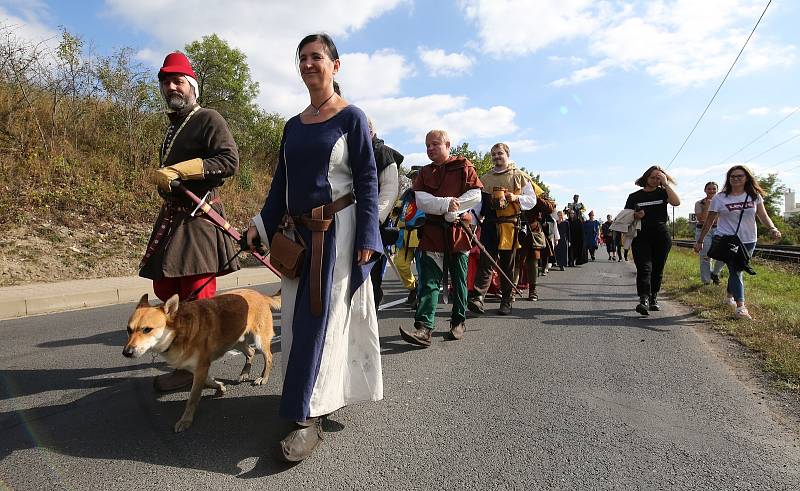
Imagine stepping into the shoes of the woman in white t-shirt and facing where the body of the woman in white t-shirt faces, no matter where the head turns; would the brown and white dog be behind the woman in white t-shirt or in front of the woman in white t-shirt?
in front

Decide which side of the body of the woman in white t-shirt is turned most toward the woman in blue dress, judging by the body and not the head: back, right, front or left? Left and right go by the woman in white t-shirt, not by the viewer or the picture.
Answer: front

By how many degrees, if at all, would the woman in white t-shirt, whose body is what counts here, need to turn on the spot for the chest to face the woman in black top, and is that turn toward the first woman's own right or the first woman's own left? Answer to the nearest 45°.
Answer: approximately 90° to the first woman's own right

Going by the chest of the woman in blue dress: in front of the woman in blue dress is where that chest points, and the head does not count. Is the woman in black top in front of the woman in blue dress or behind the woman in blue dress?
behind

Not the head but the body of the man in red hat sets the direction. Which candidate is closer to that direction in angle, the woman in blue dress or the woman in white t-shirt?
the woman in blue dress

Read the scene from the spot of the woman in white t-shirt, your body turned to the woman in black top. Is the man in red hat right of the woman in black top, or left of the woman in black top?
left

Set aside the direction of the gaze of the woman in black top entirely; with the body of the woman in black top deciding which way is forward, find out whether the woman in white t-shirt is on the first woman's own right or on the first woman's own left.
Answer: on the first woman's own left

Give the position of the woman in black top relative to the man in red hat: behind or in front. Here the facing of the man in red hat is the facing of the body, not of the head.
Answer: behind

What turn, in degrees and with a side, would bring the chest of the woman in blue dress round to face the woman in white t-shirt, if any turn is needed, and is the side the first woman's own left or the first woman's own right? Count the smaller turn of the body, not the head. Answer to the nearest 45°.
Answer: approximately 180°

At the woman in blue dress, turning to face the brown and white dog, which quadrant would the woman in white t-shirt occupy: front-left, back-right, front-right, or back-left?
back-right

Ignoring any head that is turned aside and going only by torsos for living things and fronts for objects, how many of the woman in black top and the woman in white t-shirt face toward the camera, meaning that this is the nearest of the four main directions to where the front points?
2

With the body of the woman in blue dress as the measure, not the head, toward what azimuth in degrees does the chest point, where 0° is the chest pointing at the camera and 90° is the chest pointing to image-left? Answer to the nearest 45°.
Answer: approximately 45°

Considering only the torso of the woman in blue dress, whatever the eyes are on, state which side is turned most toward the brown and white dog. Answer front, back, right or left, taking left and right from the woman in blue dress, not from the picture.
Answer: right
